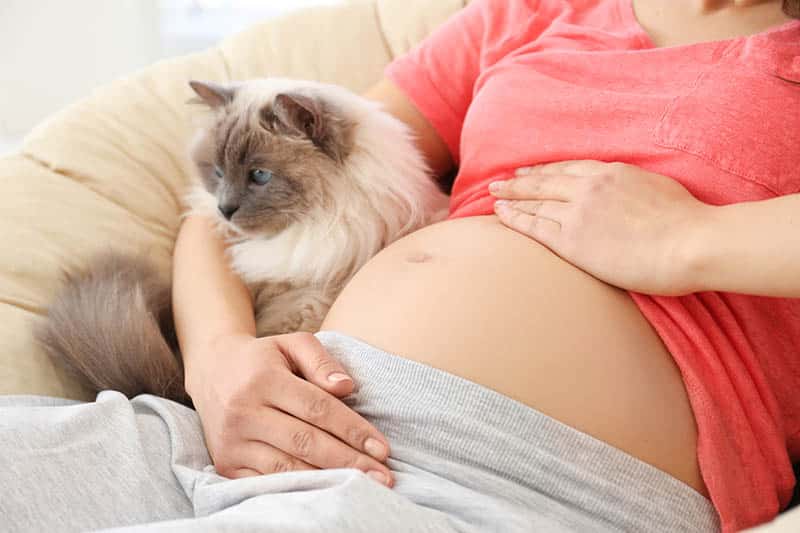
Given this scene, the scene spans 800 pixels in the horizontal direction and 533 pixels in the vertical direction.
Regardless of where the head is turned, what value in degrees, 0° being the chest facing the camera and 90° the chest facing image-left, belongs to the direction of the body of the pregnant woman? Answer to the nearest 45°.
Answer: approximately 45°

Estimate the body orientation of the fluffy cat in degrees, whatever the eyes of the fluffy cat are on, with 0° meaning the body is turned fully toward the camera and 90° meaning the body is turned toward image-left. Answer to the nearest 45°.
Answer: approximately 45°
